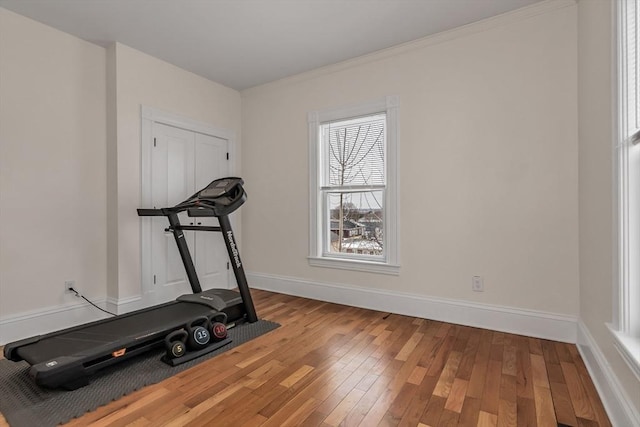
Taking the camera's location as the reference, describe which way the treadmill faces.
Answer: facing away from the viewer and to the right of the viewer

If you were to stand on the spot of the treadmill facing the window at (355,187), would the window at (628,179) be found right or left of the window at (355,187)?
right

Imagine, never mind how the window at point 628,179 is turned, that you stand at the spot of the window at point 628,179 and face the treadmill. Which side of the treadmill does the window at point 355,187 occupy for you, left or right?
right

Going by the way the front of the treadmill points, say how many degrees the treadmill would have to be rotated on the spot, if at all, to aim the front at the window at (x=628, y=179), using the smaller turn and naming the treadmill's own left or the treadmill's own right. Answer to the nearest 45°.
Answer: approximately 90° to the treadmill's own right

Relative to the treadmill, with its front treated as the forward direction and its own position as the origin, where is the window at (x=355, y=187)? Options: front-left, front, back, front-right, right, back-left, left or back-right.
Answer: front-right

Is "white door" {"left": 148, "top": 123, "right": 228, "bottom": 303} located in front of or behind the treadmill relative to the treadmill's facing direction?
in front

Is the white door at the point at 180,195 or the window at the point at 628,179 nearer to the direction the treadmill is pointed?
the white door
